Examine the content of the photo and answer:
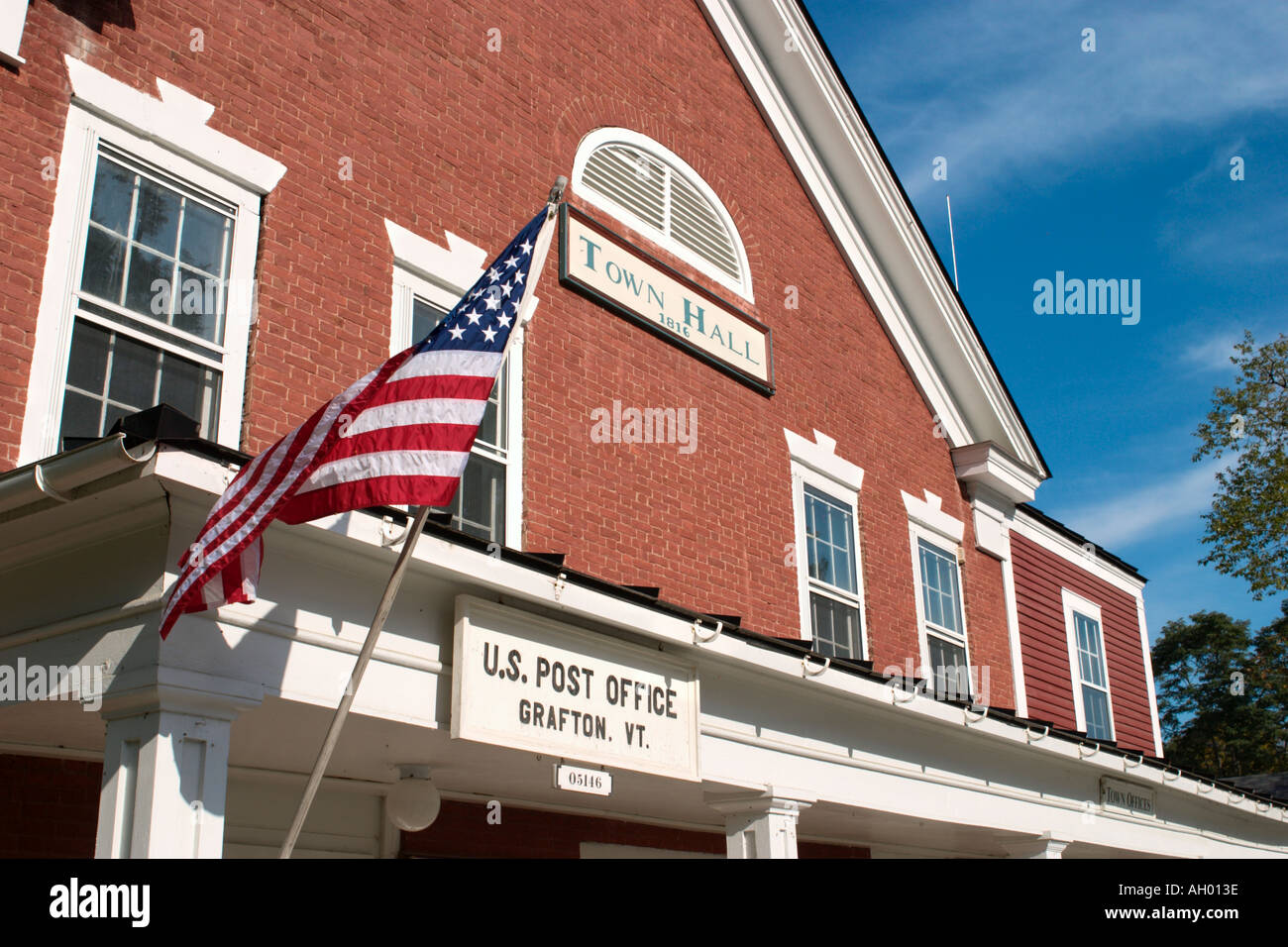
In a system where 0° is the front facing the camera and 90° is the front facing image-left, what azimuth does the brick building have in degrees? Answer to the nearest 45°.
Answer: approximately 315°

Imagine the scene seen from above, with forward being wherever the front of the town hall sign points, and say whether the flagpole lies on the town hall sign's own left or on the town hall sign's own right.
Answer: on the town hall sign's own right

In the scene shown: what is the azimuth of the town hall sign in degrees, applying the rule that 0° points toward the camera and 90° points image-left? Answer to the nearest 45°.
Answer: approximately 315°
